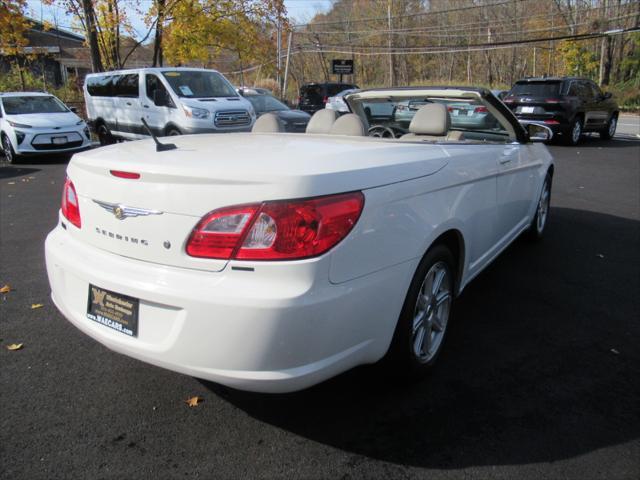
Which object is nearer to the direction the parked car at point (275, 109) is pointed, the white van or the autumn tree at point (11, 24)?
the white van

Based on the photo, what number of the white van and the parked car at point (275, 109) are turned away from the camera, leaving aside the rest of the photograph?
0

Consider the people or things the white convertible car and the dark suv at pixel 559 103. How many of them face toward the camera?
0

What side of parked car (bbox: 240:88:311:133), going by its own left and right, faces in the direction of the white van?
right

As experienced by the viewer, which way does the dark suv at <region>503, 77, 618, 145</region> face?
facing away from the viewer and to the right of the viewer

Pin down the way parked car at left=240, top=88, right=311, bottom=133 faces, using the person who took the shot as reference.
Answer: facing the viewer and to the right of the viewer

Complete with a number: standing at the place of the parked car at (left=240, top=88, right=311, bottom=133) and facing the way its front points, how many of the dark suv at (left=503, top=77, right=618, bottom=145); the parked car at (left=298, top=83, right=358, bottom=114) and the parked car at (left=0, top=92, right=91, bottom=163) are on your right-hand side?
1

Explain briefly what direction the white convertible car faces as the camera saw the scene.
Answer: facing away from the viewer and to the right of the viewer

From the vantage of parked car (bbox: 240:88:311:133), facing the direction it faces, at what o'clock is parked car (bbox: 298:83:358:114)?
parked car (bbox: 298:83:358:114) is roughly at 8 o'clock from parked car (bbox: 240:88:311:133).
